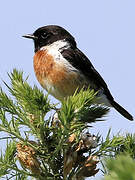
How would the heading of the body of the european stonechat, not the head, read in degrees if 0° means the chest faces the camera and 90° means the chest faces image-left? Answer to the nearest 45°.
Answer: approximately 90°
